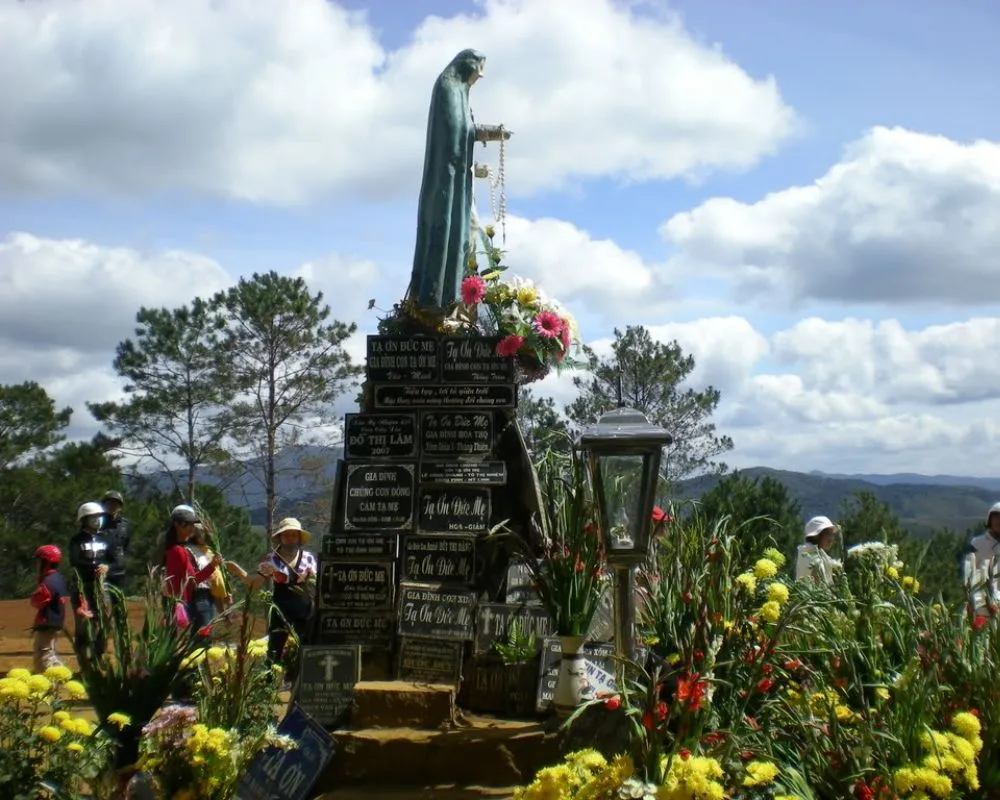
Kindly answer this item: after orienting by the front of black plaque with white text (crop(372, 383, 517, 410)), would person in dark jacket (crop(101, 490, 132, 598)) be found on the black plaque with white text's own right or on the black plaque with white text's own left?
on the black plaque with white text's own right

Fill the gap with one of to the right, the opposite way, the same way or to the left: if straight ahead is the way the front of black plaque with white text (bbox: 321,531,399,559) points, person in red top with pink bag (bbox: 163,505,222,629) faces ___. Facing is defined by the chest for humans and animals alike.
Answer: to the left

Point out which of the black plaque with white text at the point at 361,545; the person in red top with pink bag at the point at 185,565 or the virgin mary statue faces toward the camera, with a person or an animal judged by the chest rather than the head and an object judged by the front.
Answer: the black plaque with white text

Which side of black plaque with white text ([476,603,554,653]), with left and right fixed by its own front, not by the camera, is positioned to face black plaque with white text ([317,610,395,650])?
right

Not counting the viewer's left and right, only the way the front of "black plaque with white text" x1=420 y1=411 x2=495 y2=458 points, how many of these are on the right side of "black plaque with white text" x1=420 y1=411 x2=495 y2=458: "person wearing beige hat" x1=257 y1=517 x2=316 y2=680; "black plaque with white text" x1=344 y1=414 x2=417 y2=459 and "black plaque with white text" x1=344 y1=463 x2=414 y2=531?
3

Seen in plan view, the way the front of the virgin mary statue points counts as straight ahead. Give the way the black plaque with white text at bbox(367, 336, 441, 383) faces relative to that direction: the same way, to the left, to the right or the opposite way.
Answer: to the right

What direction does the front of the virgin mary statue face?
to the viewer's right

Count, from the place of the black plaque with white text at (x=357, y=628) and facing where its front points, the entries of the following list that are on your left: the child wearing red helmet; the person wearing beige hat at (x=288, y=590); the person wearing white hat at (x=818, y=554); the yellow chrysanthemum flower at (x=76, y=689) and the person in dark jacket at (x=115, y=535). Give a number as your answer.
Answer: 1

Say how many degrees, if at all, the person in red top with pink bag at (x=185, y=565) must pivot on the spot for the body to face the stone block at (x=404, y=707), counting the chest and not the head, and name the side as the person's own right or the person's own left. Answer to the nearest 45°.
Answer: approximately 45° to the person's own right
